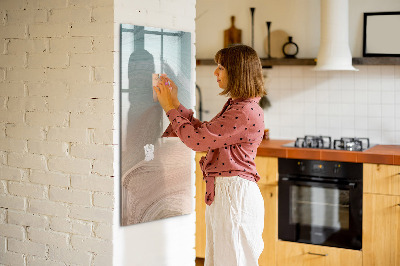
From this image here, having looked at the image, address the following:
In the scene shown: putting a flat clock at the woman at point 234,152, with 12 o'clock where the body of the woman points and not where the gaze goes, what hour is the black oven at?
The black oven is roughly at 4 o'clock from the woman.

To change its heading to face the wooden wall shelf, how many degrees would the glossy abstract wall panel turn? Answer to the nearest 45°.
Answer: approximately 90° to its left

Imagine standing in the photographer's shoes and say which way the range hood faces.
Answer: facing the viewer

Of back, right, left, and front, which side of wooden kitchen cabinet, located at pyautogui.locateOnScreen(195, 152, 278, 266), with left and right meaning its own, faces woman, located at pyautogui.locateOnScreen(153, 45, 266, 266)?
front

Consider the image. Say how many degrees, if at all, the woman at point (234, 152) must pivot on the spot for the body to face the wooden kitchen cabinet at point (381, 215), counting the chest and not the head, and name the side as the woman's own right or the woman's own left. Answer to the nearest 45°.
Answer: approximately 135° to the woman's own right

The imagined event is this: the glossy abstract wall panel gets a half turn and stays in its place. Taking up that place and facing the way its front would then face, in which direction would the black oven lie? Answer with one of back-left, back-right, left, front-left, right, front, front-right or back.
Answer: right

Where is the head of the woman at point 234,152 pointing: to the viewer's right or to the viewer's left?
to the viewer's left

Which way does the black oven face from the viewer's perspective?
toward the camera

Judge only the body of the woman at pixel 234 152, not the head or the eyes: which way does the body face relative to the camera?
to the viewer's left

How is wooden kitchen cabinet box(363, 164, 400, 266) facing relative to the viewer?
toward the camera

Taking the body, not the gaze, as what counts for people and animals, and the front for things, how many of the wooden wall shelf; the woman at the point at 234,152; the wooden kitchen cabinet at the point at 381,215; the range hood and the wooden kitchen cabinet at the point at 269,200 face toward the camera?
4
